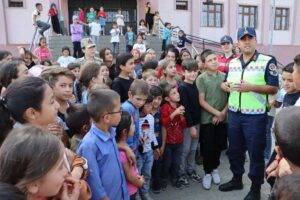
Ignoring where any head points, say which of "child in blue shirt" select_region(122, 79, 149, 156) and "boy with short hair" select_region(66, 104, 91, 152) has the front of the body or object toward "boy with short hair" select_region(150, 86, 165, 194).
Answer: "boy with short hair" select_region(66, 104, 91, 152)

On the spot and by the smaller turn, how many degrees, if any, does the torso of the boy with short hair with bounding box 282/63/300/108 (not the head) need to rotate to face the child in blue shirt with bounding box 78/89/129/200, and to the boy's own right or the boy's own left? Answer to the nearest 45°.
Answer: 0° — they already face them

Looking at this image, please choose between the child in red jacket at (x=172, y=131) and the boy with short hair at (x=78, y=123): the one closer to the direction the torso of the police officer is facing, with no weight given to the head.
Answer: the boy with short hair

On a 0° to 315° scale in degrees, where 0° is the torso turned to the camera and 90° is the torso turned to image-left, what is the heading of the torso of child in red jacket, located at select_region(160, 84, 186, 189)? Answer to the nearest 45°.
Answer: approximately 315°

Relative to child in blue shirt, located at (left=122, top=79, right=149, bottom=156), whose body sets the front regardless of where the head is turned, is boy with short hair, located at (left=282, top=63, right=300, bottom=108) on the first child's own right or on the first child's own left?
on the first child's own left

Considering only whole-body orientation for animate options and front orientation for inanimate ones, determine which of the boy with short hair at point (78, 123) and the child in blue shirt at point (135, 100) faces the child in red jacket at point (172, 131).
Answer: the boy with short hair

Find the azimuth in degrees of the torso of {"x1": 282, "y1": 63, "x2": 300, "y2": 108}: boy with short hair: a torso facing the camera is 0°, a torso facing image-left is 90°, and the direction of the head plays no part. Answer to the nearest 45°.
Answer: approximately 45°

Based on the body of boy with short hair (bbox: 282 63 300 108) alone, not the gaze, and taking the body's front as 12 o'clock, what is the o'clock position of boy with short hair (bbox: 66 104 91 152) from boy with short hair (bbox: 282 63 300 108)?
boy with short hair (bbox: 66 104 91 152) is roughly at 12 o'clock from boy with short hair (bbox: 282 63 300 108).

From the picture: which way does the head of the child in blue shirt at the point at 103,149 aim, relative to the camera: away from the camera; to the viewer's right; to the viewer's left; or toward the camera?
to the viewer's right
